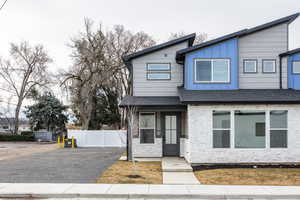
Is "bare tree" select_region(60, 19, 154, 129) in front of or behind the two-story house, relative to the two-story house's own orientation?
behind

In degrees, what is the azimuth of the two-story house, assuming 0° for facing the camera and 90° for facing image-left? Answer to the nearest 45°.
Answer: approximately 0°
